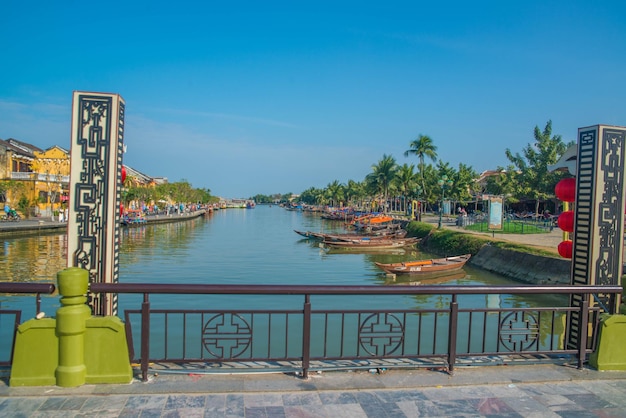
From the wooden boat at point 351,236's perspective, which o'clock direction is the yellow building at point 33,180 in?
The yellow building is roughly at 12 o'clock from the wooden boat.

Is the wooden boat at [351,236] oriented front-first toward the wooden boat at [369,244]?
no

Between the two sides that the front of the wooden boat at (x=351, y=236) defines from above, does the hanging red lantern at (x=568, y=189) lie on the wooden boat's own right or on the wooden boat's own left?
on the wooden boat's own left

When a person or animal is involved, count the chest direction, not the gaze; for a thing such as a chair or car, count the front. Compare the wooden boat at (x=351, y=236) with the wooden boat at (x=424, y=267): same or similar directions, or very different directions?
same or similar directions

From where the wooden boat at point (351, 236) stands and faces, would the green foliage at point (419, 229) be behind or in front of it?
behind

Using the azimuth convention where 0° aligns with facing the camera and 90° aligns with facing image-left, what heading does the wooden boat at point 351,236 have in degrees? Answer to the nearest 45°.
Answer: approximately 90°

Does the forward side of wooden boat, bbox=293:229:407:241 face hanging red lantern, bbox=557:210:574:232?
no

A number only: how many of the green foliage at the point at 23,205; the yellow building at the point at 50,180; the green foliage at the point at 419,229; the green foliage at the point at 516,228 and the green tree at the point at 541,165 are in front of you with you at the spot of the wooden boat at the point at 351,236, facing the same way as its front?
2

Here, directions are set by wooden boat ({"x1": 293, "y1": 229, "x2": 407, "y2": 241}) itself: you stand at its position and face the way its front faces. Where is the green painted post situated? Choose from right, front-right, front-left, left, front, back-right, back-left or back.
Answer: left

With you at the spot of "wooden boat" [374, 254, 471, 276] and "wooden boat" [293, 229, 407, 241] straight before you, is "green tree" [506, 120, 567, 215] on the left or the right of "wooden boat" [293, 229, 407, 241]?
right

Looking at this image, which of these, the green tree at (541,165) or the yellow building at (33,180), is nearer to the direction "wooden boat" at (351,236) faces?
the yellow building

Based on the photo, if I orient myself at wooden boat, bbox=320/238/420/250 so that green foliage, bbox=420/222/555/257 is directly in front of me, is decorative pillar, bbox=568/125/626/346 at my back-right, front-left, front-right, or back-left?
front-right

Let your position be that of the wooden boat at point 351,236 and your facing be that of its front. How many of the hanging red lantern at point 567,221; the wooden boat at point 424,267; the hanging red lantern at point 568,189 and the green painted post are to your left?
4

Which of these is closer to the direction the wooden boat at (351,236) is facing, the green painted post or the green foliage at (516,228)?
the green painted post

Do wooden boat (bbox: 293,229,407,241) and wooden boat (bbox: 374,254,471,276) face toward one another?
no
